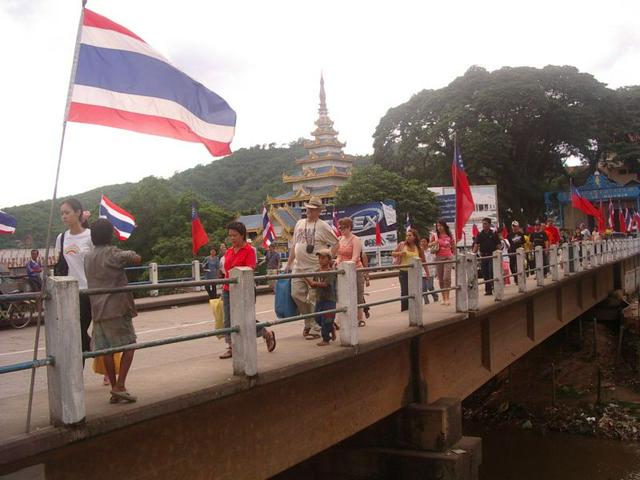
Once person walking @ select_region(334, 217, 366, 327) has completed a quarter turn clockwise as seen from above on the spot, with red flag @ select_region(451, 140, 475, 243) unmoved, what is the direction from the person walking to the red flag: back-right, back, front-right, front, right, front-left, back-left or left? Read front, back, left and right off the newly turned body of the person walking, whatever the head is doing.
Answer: right

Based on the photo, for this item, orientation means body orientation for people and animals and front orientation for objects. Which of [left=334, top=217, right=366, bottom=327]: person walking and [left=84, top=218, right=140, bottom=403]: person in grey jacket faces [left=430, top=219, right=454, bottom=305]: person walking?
the person in grey jacket

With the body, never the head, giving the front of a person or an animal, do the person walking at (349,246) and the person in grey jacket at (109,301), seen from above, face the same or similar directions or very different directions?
very different directions

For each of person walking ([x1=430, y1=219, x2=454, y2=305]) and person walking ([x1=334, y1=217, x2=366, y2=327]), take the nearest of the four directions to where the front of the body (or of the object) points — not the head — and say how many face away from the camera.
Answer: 0

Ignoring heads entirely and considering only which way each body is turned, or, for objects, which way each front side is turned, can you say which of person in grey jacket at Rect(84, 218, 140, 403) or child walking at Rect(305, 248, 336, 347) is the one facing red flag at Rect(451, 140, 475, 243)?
person in grey jacket at Rect(84, 218, 140, 403)

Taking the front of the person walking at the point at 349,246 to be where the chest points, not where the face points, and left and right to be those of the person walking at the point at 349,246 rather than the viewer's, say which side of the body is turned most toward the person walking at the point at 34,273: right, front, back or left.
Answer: right

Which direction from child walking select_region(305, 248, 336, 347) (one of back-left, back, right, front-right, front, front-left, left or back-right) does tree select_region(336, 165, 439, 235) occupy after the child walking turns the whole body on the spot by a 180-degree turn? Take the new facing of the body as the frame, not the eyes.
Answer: front-left

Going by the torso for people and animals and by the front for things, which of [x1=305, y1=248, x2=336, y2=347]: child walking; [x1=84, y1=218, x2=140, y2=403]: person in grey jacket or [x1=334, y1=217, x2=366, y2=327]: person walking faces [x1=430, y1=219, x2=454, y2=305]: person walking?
[x1=84, y1=218, x2=140, y2=403]: person in grey jacket

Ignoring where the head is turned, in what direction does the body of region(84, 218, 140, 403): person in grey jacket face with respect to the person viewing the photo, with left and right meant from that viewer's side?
facing away from the viewer and to the right of the viewer

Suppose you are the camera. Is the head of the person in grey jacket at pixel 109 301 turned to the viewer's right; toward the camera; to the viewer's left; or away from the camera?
away from the camera

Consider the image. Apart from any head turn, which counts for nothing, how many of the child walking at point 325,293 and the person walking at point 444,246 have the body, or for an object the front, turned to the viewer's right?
0

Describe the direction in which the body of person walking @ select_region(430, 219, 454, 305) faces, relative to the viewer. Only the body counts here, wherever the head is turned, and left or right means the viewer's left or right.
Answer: facing the viewer and to the left of the viewer

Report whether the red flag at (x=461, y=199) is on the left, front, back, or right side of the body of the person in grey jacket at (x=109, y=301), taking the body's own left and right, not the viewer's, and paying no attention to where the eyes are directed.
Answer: front
